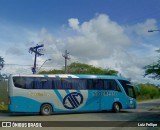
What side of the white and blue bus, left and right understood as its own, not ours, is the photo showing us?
right
